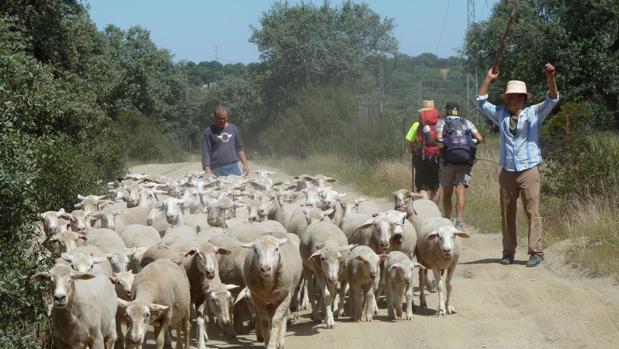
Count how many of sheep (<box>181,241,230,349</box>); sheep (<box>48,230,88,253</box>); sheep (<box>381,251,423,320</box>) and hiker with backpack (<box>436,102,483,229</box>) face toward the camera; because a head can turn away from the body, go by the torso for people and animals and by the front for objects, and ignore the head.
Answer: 3

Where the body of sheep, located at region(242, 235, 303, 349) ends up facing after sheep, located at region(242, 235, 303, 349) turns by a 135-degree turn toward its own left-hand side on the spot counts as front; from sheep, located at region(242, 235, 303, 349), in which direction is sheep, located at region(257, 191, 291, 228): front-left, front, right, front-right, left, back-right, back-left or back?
front-left

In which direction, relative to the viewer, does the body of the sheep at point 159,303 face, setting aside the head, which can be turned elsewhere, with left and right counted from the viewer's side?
facing the viewer and to the left of the viewer

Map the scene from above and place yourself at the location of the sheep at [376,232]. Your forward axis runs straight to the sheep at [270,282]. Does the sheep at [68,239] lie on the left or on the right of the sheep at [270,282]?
right

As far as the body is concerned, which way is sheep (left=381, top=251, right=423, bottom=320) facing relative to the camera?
toward the camera

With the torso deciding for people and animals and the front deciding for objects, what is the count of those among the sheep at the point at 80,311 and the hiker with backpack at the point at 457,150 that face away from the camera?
1

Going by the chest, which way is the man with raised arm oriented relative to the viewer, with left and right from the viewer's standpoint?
facing the viewer

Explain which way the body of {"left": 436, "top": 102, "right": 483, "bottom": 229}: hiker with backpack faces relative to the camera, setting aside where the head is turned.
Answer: away from the camera

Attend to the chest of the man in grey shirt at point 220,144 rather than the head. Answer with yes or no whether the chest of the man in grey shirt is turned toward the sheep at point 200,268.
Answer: yes

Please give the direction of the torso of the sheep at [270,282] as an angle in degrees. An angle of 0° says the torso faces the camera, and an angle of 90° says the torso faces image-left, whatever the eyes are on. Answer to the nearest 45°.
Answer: approximately 0°

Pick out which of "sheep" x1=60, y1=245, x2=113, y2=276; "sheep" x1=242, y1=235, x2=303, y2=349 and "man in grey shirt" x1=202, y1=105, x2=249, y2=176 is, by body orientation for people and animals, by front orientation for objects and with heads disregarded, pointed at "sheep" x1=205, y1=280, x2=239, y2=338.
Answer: the man in grey shirt

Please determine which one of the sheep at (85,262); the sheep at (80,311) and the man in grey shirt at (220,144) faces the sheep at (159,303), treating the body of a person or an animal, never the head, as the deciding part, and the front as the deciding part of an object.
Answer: the man in grey shirt
